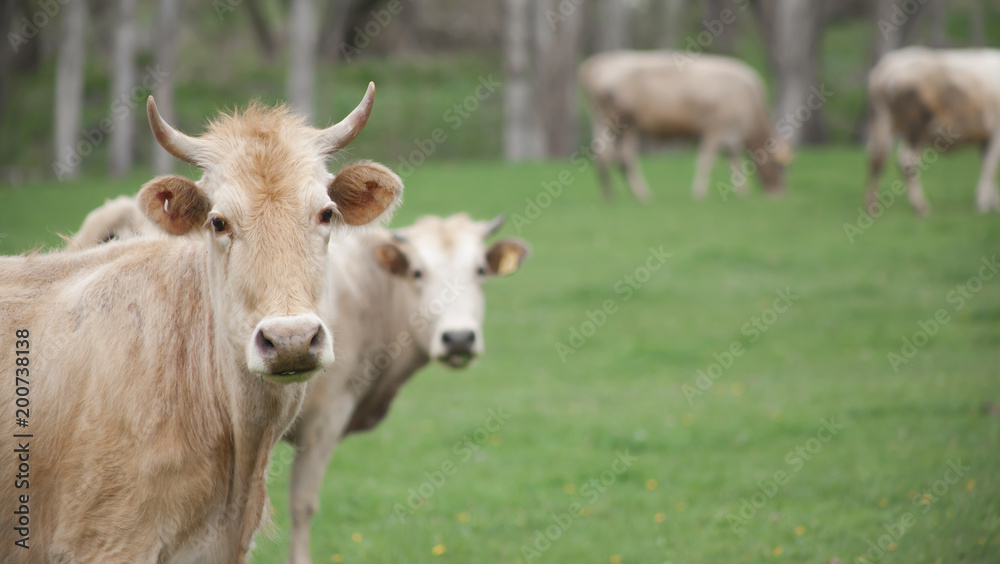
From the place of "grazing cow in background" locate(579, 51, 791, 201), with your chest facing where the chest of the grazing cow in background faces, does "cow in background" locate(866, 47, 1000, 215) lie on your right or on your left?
on your right

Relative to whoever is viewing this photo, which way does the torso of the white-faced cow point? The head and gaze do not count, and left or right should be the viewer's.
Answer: facing the viewer and to the right of the viewer

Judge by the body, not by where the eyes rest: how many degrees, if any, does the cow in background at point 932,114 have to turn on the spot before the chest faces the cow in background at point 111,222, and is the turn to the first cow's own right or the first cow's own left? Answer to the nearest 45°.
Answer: approximately 90° to the first cow's own right

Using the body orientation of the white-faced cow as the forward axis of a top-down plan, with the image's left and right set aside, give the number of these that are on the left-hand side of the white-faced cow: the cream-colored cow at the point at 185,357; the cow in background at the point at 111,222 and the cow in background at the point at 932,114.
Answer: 1

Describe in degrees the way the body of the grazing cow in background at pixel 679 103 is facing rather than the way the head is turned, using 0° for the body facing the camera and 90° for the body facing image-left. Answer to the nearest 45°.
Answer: approximately 270°

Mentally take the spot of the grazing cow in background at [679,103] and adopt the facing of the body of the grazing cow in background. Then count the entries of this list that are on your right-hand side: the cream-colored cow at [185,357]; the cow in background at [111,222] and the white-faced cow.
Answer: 3

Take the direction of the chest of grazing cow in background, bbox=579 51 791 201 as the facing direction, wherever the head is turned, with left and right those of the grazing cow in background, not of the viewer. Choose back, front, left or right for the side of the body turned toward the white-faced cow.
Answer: right

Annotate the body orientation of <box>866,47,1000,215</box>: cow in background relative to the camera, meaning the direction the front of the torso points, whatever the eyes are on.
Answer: to the viewer's right

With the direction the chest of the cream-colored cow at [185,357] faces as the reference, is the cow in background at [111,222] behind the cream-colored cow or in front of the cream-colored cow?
behind
